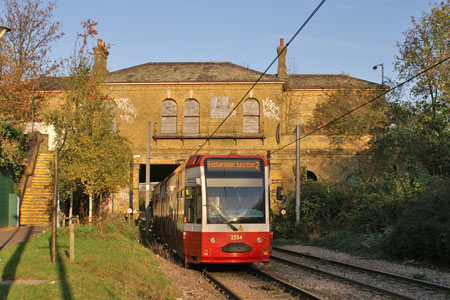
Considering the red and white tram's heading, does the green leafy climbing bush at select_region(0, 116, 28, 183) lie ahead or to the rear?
to the rear

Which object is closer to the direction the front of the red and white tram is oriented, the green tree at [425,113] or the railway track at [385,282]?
the railway track

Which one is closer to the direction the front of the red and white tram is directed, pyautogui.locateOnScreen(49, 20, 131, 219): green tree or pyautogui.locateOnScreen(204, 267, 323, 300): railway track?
the railway track

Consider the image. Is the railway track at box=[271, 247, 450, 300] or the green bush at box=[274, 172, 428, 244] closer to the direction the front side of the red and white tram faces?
the railway track

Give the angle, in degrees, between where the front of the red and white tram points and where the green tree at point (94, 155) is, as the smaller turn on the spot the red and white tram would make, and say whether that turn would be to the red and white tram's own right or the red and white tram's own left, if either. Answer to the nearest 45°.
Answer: approximately 135° to the red and white tram's own right

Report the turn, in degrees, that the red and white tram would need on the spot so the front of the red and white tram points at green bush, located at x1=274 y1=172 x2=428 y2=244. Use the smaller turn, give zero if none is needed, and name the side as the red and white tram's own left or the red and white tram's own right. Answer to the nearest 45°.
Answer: approximately 135° to the red and white tram's own left

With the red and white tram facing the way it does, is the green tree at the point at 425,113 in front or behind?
behind

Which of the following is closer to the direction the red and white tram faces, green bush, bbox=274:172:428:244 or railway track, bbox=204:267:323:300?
the railway track

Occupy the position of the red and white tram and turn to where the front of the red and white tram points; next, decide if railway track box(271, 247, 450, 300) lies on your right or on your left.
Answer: on your left

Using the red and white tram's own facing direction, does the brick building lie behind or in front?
behind

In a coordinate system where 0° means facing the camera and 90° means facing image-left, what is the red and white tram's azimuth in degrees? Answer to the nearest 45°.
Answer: approximately 0°
